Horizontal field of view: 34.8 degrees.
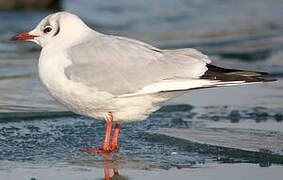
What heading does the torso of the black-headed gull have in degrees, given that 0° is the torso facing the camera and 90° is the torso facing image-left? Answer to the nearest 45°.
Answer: approximately 90°
